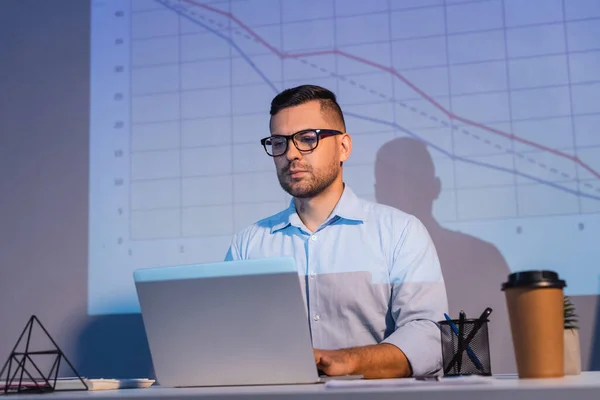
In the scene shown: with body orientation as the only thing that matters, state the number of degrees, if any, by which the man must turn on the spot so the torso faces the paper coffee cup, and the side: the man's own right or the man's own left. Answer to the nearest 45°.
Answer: approximately 45° to the man's own left

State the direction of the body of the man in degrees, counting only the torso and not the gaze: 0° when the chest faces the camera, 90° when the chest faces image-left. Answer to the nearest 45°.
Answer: approximately 45°

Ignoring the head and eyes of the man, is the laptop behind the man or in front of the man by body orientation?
in front

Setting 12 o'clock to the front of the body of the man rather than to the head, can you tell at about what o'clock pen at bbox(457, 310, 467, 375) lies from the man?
The pen is roughly at 10 o'clock from the man.

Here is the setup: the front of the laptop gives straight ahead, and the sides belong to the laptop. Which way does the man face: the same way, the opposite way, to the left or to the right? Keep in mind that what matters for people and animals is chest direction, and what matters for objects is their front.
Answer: the opposite way

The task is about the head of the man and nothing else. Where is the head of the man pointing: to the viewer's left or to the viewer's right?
to the viewer's left

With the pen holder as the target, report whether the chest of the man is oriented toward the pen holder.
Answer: no

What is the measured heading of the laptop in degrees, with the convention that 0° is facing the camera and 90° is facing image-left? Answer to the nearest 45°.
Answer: approximately 225°

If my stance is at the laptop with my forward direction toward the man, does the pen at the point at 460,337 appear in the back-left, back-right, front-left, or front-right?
front-right
